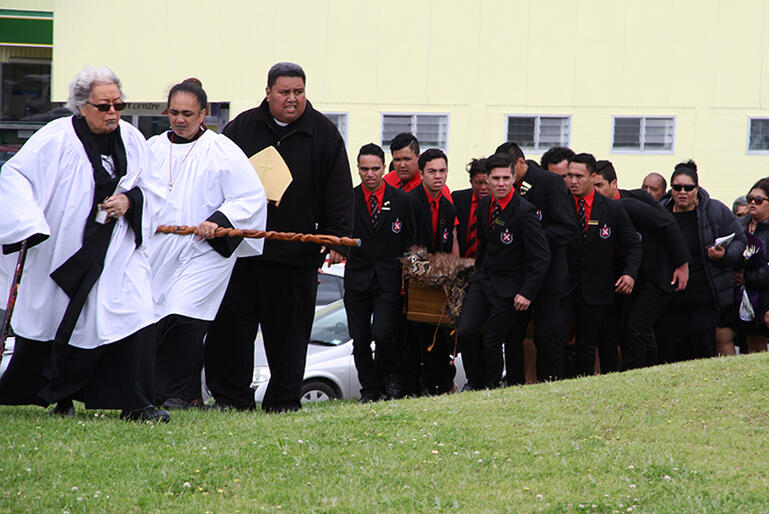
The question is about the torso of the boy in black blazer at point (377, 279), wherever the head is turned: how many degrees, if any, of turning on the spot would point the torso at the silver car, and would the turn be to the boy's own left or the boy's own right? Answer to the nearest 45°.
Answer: approximately 180°

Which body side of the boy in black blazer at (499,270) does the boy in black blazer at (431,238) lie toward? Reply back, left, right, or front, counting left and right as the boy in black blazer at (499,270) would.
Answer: right

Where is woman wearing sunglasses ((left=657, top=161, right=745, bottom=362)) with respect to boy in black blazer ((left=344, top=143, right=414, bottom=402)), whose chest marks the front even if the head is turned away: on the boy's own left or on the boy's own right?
on the boy's own left

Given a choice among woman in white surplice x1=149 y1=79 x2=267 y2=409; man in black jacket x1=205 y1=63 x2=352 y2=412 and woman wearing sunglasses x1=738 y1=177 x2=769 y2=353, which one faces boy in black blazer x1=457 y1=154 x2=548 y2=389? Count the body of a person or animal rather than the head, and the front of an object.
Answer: the woman wearing sunglasses

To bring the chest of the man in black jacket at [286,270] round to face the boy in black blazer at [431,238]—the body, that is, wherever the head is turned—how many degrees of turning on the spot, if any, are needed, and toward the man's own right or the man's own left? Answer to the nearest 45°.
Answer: approximately 135° to the man's own left

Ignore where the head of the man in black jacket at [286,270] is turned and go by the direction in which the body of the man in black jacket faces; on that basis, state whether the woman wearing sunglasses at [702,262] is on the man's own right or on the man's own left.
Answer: on the man's own left

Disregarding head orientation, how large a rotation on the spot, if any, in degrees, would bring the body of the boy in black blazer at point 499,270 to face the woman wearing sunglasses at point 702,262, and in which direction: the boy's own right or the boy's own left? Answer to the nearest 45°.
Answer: approximately 180°

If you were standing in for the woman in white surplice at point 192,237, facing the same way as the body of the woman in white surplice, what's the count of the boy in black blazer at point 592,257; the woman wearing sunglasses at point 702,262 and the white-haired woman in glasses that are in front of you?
1

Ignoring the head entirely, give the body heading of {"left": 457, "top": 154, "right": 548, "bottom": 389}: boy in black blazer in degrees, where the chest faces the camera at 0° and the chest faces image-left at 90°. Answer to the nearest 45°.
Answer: approximately 45°

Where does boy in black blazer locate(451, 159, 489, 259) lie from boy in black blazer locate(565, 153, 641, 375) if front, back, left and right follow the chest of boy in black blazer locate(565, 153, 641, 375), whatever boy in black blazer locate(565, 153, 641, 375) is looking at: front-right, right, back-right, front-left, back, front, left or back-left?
front-right

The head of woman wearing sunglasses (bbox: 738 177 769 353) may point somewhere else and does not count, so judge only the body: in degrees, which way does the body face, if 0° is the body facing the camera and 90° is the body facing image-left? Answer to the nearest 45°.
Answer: approximately 45°

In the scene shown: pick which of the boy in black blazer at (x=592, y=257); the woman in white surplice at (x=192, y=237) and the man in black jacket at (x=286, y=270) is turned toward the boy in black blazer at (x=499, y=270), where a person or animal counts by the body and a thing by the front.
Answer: the boy in black blazer at (x=592, y=257)
